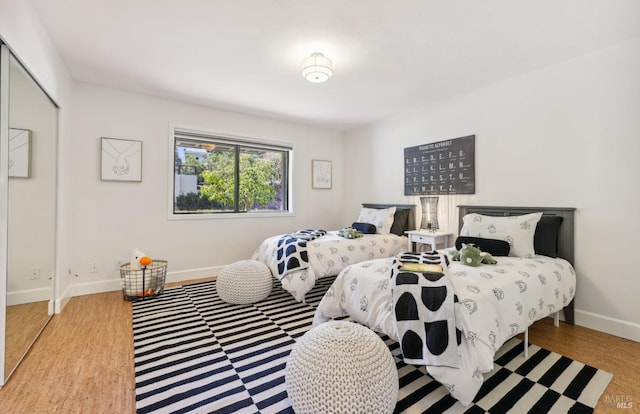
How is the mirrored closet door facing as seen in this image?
to the viewer's right

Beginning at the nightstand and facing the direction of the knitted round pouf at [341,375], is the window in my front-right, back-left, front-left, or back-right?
front-right

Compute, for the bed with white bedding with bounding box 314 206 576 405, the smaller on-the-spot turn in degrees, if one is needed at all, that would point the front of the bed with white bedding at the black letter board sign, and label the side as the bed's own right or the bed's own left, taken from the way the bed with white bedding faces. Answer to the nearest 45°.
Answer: approximately 135° to the bed's own right

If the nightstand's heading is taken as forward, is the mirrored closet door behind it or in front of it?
in front

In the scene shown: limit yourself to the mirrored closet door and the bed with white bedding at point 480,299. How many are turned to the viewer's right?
1

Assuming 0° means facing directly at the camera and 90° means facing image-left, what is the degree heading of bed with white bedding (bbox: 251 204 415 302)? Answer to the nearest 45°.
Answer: approximately 45°

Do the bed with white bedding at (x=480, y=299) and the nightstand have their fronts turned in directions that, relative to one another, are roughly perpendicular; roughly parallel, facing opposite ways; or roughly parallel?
roughly parallel

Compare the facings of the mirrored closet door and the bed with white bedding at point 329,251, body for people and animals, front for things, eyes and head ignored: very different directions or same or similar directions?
very different directions

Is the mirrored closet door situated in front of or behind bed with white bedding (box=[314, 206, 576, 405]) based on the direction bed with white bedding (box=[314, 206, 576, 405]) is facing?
in front

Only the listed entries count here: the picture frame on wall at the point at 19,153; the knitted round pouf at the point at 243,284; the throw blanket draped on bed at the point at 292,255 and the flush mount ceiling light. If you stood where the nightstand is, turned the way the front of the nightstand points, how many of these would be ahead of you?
4

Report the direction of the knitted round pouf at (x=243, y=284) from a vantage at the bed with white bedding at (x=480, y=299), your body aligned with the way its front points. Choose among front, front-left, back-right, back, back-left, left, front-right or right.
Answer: front-right

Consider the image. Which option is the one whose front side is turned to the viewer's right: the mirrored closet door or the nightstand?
the mirrored closet door

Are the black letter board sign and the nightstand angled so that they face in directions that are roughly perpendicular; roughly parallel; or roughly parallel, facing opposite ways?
roughly parallel

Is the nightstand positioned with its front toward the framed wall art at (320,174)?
no
